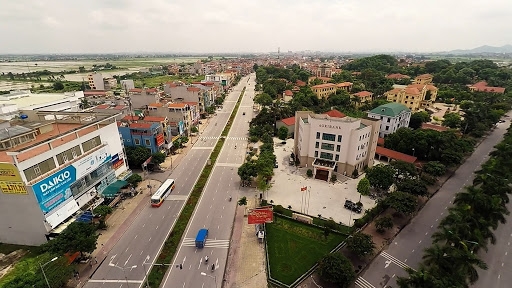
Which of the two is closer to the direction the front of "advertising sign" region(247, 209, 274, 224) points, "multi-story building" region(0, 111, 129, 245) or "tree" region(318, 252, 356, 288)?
the tree

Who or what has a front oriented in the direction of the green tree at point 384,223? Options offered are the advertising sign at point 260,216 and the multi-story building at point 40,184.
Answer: the multi-story building

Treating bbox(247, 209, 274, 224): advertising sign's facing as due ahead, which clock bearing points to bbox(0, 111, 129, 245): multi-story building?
The multi-story building is roughly at 3 o'clock from the advertising sign.

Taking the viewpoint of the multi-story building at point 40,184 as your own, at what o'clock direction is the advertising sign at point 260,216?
The advertising sign is roughly at 12 o'clock from the multi-story building.

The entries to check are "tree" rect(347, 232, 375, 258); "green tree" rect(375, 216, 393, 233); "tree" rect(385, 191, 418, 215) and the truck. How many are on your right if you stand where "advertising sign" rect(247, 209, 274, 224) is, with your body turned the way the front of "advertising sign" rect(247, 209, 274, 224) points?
1

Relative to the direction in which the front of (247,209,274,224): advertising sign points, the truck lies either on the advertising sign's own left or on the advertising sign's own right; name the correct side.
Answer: on the advertising sign's own right

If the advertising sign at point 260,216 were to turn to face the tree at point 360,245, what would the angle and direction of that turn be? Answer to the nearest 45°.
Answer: approximately 90° to its left

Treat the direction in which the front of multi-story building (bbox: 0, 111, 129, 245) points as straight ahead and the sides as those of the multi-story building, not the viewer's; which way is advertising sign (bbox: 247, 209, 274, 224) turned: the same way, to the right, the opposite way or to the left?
to the right

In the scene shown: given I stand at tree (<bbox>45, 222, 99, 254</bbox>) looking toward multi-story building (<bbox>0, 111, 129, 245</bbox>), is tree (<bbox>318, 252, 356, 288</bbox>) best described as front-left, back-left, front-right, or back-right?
back-right

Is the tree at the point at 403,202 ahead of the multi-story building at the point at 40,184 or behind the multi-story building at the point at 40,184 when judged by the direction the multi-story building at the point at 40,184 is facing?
ahead

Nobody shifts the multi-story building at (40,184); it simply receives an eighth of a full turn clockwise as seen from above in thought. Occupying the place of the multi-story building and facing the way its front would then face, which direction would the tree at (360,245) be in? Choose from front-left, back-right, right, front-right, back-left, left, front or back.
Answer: front-left

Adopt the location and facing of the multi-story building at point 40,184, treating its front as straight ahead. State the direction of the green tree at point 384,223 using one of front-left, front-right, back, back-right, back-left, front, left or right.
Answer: front

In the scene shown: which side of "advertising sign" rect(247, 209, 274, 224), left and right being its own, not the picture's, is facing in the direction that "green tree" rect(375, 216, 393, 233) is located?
left

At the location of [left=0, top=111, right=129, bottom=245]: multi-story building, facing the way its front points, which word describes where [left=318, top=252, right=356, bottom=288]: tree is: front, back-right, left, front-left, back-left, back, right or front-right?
front

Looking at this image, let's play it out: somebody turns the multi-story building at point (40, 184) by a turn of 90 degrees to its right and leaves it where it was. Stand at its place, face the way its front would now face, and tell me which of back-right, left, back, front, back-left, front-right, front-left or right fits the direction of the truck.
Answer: left

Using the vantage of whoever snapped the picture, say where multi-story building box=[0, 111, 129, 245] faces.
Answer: facing the viewer and to the right of the viewer

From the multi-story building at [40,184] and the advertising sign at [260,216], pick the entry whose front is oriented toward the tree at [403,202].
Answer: the multi-story building

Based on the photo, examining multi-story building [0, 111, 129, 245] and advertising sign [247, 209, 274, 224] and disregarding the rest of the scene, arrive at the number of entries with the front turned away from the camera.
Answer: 0

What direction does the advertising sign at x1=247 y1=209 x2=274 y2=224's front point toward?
toward the camera
